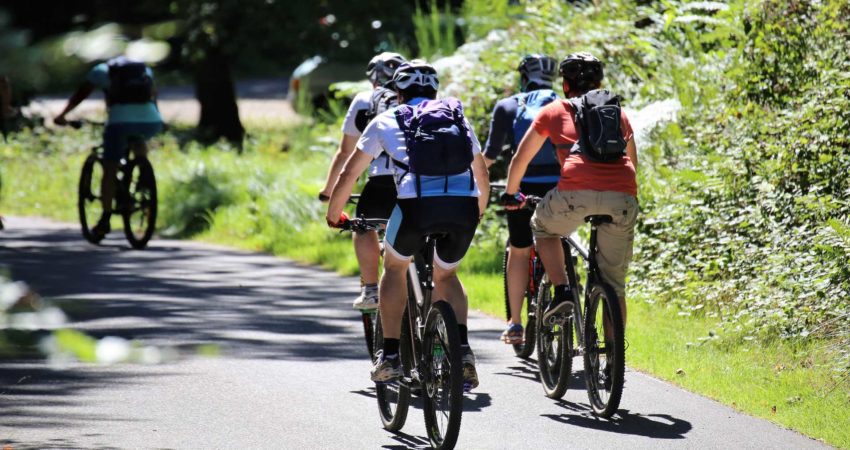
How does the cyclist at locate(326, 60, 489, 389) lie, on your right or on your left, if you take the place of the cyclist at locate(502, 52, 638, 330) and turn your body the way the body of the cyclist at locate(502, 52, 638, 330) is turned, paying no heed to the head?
on your left

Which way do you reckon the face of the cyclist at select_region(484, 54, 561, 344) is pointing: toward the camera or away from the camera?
away from the camera

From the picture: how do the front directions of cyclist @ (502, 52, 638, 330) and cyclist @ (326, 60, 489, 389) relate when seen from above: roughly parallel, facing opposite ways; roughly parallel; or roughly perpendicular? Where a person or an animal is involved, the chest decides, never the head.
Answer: roughly parallel

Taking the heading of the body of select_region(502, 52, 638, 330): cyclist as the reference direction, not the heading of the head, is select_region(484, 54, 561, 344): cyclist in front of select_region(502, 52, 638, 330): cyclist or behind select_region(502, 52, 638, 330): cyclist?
in front

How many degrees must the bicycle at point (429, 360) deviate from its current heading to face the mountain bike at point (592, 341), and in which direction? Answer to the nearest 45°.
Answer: approximately 90° to its right

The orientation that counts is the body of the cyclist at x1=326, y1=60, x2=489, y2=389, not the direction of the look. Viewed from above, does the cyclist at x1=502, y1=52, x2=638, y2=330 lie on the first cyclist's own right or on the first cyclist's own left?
on the first cyclist's own right

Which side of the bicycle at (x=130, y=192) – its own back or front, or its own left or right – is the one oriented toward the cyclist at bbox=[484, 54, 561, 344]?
back

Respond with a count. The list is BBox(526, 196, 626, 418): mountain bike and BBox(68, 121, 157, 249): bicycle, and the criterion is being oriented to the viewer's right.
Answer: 0

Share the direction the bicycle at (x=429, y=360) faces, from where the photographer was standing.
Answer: facing away from the viewer and to the left of the viewer

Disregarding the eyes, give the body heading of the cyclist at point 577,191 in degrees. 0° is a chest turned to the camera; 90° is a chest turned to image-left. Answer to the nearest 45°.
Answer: approximately 135°

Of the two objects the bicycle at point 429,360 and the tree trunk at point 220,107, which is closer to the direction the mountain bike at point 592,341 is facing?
the tree trunk

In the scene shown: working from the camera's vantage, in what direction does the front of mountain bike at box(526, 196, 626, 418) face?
facing away from the viewer and to the left of the viewer

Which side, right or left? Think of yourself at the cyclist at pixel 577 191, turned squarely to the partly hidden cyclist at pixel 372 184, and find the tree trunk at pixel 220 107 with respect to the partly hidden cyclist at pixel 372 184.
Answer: right

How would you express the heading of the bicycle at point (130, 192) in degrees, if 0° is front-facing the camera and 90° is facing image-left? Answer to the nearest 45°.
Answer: approximately 135°

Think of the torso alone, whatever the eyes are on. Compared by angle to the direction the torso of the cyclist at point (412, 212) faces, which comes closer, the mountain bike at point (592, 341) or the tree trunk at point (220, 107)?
the tree trunk

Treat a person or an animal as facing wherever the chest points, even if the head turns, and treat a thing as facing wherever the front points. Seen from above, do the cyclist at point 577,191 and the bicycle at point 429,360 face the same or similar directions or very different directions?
same or similar directions

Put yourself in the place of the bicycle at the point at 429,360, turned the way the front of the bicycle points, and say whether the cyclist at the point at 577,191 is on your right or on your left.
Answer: on your right

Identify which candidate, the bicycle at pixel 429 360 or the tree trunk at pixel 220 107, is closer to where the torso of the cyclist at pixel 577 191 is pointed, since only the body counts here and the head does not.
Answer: the tree trunk

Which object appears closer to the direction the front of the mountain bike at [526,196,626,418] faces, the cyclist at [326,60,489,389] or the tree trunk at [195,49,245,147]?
the tree trunk

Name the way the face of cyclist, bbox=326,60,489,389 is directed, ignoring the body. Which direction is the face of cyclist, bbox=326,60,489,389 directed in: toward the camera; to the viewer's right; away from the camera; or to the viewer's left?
away from the camera

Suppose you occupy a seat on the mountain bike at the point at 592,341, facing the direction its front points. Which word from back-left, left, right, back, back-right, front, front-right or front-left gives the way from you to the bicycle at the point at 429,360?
left
